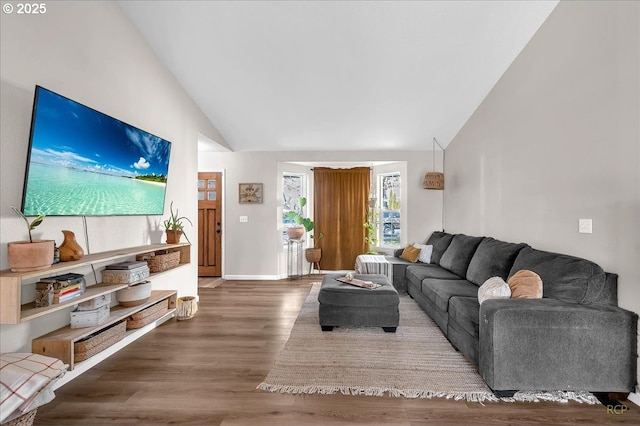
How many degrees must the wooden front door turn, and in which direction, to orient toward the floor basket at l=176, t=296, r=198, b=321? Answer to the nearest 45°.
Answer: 0° — it already faces it

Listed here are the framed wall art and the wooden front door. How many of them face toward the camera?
2

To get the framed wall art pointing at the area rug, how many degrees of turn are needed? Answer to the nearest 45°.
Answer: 0° — it already faces it

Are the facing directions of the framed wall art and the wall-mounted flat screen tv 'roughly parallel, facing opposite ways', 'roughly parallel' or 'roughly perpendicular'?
roughly perpendicular

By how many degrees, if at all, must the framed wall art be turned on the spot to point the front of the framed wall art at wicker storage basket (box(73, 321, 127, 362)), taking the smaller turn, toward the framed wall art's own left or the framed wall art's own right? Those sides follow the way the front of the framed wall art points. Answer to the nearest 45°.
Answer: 0° — it already faces it

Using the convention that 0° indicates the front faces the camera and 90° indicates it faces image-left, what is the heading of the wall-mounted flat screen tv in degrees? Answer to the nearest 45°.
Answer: approximately 315°

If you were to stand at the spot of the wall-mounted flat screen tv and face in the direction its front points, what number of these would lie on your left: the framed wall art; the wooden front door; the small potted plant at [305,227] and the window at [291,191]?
4

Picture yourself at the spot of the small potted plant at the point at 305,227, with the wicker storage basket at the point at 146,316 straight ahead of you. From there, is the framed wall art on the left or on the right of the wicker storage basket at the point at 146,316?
right

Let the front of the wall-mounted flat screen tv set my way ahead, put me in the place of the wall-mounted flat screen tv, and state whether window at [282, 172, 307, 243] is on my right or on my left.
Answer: on my left

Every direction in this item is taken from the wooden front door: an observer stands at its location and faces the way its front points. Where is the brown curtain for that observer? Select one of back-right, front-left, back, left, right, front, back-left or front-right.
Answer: left

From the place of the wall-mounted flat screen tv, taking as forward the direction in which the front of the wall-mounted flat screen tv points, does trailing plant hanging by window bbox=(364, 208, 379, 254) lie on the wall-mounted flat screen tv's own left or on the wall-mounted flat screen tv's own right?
on the wall-mounted flat screen tv's own left

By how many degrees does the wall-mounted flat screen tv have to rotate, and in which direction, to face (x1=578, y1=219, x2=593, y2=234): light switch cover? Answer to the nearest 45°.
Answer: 0° — it already faces it

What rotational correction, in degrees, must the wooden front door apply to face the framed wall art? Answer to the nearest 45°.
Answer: approximately 45° to its left

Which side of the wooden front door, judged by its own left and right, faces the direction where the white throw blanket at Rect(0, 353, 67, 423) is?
front
